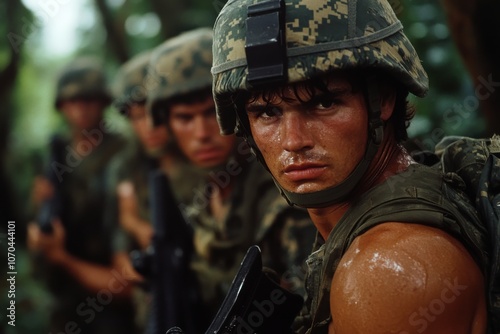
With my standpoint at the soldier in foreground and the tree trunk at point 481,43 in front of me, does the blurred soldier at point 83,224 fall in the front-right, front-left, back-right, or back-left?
front-left

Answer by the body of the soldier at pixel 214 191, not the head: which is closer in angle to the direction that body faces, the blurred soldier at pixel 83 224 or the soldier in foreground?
the soldier in foreground

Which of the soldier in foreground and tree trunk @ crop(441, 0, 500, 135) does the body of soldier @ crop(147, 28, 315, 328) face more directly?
the soldier in foreground

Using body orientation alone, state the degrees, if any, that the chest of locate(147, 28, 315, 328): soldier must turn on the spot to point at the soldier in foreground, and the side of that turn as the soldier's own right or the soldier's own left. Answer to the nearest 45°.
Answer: approximately 45° to the soldier's own left
